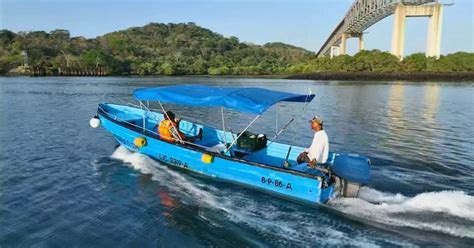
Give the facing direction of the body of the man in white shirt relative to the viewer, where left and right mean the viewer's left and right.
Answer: facing to the left of the viewer

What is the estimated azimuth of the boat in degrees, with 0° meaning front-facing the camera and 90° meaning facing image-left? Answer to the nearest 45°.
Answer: approximately 135°
